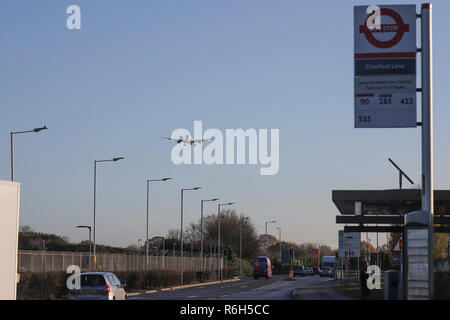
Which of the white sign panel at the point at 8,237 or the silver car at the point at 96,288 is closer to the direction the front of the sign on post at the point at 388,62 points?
the white sign panel

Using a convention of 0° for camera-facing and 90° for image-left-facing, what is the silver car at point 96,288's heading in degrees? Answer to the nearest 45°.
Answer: approximately 225°

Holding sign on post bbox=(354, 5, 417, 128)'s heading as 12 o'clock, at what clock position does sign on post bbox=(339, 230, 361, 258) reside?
sign on post bbox=(339, 230, 361, 258) is roughly at 6 o'clock from sign on post bbox=(354, 5, 417, 128).

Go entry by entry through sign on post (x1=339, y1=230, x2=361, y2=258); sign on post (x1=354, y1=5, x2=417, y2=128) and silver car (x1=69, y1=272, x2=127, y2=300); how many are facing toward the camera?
2

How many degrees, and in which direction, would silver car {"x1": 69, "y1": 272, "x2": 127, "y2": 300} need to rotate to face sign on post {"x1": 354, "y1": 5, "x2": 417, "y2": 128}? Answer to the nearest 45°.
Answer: approximately 90° to its right

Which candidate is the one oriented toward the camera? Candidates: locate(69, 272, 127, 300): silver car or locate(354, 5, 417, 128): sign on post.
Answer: the sign on post

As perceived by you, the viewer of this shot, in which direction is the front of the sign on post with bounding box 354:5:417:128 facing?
facing the viewer

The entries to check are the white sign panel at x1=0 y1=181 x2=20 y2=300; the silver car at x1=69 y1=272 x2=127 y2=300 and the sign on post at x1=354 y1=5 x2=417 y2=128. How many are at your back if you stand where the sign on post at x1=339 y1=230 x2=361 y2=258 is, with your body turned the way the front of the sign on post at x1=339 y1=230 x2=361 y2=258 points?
0

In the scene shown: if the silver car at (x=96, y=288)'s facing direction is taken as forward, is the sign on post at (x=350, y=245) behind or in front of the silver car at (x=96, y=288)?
in front

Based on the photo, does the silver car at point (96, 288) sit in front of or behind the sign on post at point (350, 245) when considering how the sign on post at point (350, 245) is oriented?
in front

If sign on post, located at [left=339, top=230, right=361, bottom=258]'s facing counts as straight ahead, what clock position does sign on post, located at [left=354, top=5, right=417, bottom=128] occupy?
sign on post, located at [left=354, top=5, right=417, bottom=128] is roughly at 12 o'clock from sign on post, located at [left=339, top=230, right=361, bottom=258].

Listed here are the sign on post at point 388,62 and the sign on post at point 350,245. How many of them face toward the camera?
2

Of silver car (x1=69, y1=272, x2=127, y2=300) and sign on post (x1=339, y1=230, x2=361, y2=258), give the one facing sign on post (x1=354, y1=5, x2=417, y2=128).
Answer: sign on post (x1=339, y1=230, x2=361, y2=258)

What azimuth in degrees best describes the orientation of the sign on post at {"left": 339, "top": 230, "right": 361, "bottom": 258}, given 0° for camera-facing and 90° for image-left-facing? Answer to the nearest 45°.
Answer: approximately 0°

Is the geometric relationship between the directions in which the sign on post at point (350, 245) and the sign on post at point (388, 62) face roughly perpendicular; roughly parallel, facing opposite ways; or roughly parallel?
roughly parallel
